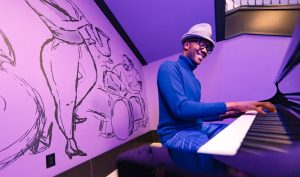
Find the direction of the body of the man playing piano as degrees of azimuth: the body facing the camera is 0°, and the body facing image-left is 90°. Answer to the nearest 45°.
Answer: approximately 270°

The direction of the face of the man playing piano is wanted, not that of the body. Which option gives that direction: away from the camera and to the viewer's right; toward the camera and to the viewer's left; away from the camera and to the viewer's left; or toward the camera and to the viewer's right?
toward the camera and to the viewer's right

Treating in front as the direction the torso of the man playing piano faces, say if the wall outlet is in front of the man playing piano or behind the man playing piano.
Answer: behind
